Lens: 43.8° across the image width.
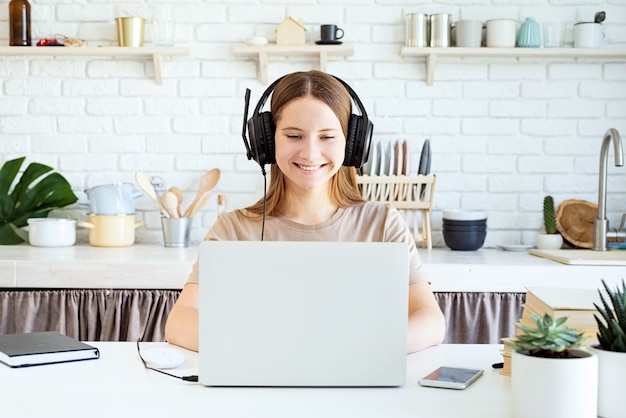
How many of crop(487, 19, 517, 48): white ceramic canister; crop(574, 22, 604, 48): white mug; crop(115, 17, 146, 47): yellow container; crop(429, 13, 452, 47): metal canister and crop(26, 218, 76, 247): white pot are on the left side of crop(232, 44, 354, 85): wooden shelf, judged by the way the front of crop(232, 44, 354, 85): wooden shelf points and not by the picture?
3

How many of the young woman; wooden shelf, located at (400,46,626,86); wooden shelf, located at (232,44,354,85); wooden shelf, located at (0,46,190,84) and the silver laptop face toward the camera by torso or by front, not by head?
4

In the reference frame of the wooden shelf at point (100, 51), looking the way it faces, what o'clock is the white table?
The white table is roughly at 12 o'clock from the wooden shelf.

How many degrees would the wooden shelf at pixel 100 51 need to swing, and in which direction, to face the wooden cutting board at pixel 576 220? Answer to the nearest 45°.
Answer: approximately 90° to its left

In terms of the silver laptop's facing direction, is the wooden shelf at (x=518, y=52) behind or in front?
in front

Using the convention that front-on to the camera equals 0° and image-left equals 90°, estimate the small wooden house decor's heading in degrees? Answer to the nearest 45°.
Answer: approximately 0°

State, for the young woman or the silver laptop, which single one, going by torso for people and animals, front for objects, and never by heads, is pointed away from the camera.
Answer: the silver laptop

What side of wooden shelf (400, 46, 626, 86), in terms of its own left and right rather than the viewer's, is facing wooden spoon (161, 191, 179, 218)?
right

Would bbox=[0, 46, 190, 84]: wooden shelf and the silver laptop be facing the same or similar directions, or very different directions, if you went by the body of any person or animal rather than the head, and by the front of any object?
very different directions

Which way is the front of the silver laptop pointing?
away from the camera
